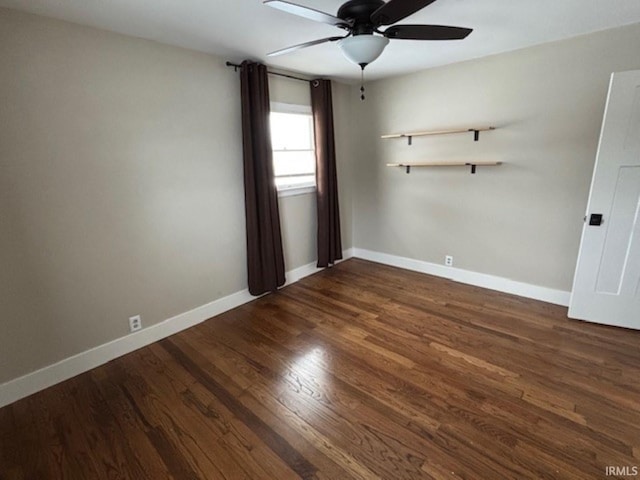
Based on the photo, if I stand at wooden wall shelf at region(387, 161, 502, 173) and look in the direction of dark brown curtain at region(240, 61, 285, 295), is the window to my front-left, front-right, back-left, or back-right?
front-right

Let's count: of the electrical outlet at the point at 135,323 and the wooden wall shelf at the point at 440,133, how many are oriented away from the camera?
0

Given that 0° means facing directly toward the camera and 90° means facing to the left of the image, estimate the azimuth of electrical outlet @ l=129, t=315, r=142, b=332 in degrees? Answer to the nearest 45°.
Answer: approximately 315°

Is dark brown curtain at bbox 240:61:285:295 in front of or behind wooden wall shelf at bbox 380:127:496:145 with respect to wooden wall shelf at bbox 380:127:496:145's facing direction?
in front

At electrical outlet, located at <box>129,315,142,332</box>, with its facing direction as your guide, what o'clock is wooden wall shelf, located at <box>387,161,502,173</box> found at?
The wooden wall shelf is roughly at 11 o'clock from the electrical outlet.

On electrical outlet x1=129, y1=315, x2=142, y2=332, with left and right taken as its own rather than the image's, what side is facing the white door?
front

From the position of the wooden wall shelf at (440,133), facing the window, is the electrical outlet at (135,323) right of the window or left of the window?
left

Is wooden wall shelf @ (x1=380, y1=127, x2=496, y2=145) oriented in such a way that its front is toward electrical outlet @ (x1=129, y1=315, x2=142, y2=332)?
yes

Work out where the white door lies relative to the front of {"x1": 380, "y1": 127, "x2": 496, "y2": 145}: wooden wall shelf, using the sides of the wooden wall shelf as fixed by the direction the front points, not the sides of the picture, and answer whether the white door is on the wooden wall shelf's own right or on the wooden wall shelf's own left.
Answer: on the wooden wall shelf's own left

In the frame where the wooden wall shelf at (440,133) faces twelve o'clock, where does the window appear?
The window is roughly at 1 o'clock from the wooden wall shelf.

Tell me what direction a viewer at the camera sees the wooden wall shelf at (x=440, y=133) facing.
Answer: facing the viewer and to the left of the viewer
